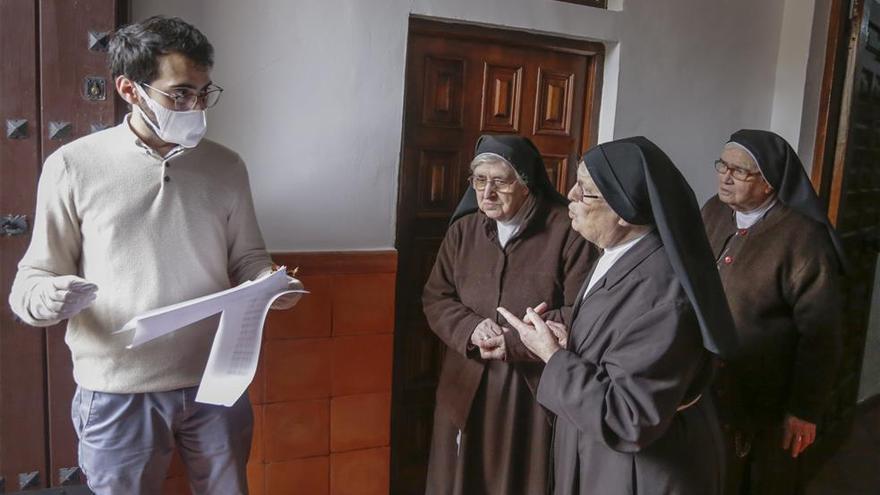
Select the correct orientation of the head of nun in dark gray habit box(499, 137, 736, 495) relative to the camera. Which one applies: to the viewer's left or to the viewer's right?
to the viewer's left

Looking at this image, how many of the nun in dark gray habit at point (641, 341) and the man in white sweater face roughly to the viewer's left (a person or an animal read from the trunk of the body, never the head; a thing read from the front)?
1

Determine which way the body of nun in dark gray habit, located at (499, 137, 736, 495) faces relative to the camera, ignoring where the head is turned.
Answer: to the viewer's left

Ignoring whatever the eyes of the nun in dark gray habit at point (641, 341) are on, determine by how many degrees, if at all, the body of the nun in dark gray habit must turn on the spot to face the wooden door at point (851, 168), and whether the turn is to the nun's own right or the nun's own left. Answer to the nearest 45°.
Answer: approximately 135° to the nun's own right

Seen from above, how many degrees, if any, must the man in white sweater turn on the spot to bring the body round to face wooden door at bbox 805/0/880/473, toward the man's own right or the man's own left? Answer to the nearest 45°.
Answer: approximately 45° to the man's own left

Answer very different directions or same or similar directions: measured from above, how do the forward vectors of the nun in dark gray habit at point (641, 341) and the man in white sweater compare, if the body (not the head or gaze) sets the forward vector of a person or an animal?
very different directions
